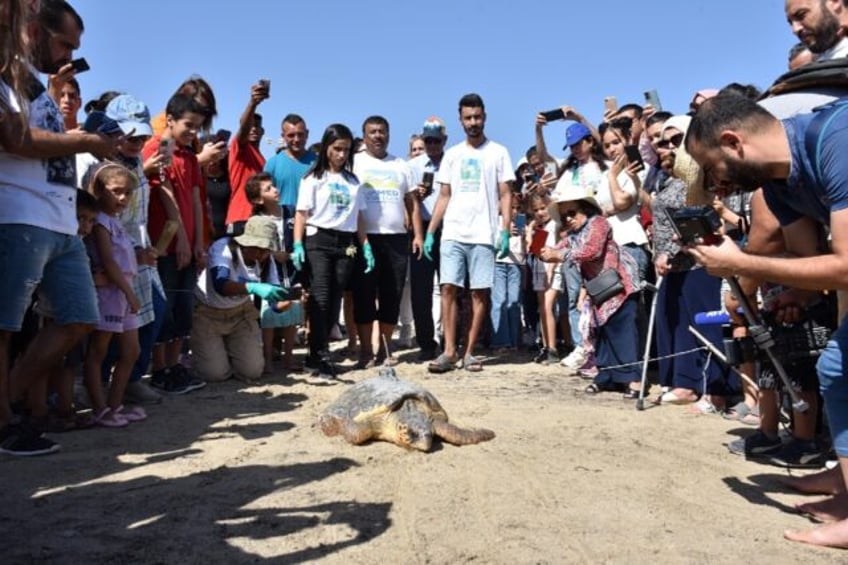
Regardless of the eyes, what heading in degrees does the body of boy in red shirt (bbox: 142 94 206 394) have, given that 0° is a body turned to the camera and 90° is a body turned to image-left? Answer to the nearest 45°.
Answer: approximately 270°

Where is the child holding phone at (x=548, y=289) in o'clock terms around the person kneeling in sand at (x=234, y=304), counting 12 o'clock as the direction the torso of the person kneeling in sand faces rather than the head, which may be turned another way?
The child holding phone is roughly at 10 o'clock from the person kneeling in sand.

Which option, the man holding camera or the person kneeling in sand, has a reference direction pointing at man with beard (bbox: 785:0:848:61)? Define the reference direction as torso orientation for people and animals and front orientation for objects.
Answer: the person kneeling in sand

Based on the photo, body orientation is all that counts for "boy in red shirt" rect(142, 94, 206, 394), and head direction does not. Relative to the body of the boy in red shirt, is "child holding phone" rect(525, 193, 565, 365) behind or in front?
in front

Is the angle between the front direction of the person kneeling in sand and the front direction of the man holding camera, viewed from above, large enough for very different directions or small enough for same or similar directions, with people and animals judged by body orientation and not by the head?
very different directions

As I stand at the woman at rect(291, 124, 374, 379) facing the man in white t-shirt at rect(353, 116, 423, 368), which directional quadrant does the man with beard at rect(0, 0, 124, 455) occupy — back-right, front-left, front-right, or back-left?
back-right

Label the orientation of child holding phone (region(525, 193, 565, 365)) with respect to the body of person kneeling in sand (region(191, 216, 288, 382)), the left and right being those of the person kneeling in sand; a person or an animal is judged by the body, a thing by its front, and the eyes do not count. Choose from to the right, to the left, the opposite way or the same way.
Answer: to the right

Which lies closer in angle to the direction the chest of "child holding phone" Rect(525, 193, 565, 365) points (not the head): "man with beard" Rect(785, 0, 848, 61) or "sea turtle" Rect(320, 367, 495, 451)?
the sea turtle

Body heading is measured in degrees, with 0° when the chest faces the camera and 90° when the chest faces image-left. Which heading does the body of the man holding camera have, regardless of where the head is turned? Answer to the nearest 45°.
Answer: approximately 90°

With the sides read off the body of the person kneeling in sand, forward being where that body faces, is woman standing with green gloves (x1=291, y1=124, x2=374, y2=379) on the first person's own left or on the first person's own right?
on the first person's own left
